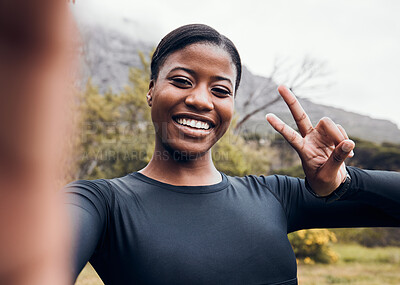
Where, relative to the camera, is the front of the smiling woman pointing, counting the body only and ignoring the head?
toward the camera

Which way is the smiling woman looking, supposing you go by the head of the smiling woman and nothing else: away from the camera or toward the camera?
toward the camera

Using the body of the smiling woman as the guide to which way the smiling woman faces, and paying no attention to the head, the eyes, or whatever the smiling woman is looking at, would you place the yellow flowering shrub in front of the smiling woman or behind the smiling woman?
behind
